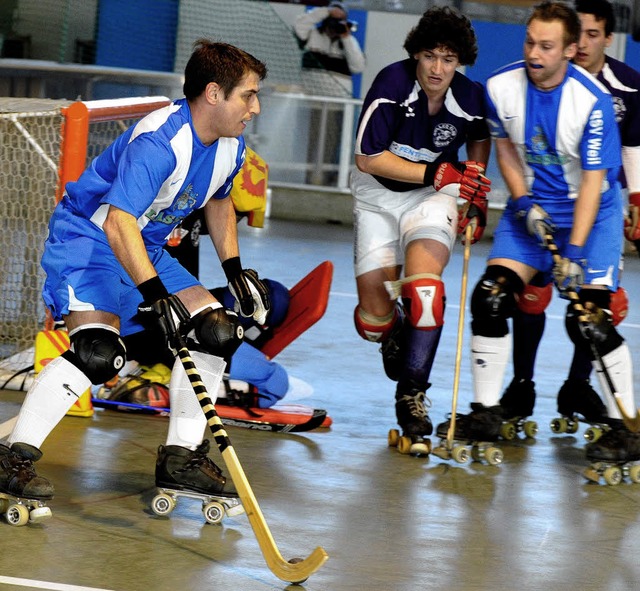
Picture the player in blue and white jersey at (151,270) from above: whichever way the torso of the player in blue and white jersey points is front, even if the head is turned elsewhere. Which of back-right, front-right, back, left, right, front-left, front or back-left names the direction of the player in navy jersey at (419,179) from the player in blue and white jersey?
left

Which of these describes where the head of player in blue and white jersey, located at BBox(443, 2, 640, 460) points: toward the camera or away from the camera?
toward the camera

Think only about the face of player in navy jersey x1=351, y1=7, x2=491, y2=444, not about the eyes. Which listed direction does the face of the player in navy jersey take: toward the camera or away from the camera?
toward the camera

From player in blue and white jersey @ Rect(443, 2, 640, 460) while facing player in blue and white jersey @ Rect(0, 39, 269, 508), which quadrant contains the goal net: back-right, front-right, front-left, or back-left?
front-right

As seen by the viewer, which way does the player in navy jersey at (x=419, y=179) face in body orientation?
toward the camera

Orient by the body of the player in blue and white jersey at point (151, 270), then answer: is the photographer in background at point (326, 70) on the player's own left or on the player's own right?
on the player's own left

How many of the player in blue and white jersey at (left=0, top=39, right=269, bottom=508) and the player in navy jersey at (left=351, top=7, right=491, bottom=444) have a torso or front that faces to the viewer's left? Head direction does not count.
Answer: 0

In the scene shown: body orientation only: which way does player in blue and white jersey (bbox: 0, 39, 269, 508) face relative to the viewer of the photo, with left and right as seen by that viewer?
facing the viewer and to the right of the viewer

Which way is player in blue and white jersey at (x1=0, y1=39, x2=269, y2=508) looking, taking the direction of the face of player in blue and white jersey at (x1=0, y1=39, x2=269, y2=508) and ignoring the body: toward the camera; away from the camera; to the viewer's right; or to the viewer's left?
to the viewer's right

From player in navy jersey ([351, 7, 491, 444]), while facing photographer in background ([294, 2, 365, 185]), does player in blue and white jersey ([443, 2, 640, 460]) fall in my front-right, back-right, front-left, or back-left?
back-right

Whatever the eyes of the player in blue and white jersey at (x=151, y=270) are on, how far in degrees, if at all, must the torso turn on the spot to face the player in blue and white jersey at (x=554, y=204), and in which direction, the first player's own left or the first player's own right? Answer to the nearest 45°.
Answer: approximately 90° to the first player's own left

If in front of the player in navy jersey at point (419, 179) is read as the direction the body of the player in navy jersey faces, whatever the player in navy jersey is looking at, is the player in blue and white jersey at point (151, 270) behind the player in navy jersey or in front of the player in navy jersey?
in front

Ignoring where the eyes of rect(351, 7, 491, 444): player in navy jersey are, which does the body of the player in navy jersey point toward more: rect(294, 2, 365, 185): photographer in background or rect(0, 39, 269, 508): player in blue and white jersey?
the player in blue and white jersey

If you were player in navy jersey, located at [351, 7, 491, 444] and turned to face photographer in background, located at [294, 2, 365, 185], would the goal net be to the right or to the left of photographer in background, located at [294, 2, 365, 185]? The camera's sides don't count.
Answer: left

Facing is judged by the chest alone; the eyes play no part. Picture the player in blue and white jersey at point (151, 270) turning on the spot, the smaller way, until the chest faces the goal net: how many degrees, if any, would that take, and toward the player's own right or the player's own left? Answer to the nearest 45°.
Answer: approximately 135° to the player's own left

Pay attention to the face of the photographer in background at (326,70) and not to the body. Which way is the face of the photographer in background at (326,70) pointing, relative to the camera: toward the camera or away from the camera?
toward the camera
